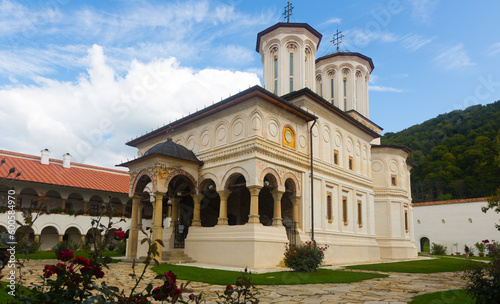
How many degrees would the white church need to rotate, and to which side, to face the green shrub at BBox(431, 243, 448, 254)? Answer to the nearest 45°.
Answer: approximately 180°

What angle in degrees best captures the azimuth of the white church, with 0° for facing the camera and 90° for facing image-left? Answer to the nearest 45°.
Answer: approximately 45°

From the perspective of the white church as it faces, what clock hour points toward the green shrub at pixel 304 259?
The green shrub is roughly at 10 o'clock from the white church.
